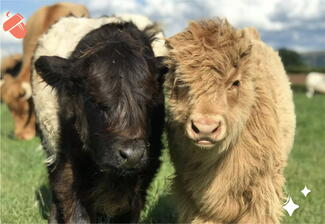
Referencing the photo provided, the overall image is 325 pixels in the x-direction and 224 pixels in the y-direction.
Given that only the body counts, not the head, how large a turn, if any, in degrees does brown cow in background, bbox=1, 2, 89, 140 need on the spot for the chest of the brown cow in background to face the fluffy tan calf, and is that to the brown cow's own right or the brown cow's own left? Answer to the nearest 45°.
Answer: approximately 45° to the brown cow's own left

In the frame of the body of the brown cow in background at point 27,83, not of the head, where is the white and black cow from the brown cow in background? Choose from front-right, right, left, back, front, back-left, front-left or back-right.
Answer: front-left

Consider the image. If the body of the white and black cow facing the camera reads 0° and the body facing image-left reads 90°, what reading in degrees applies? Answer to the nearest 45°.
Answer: approximately 0°

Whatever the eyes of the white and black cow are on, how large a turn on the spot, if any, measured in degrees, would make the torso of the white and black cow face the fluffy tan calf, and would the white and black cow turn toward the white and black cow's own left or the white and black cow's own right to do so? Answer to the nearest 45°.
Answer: approximately 90° to the white and black cow's own left

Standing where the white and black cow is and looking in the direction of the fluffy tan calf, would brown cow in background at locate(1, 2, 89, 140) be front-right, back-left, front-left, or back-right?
back-left

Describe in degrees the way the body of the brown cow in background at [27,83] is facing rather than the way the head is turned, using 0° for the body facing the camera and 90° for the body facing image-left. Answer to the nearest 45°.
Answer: approximately 45°

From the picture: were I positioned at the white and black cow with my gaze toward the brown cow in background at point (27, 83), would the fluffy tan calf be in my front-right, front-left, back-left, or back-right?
back-right

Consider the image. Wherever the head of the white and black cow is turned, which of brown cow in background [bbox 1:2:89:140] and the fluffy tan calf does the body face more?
the fluffy tan calf
